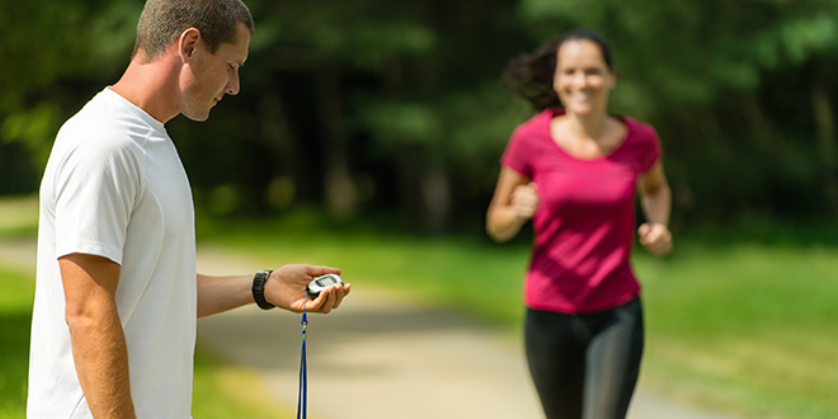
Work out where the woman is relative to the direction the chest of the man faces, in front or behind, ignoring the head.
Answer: in front

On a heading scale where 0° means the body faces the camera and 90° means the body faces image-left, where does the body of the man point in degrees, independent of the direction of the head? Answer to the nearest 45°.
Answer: approximately 270°

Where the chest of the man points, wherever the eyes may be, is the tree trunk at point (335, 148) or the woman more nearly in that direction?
the woman

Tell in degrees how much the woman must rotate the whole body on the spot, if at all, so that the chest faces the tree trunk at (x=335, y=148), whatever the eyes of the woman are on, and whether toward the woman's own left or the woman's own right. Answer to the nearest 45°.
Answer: approximately 180°

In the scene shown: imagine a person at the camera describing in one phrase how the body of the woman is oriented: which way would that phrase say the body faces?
toward the camera

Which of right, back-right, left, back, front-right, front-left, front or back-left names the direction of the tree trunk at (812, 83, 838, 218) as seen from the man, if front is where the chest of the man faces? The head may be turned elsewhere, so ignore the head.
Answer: front-left

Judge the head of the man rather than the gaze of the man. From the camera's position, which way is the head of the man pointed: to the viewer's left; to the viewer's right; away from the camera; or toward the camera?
to the viewer's right

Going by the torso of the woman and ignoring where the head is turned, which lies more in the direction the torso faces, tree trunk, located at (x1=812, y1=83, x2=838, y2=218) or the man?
the man

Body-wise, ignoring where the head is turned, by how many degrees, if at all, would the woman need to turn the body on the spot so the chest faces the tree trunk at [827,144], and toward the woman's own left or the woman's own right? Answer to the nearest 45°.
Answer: approximately 180°

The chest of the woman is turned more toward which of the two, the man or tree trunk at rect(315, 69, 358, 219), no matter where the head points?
the man

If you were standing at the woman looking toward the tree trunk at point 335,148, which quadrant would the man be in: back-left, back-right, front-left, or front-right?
back-left

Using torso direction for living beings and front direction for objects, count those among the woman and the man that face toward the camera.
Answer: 1

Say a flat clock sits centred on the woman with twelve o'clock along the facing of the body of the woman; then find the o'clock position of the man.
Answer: The man is roughly at 1 o'clock from the woman.

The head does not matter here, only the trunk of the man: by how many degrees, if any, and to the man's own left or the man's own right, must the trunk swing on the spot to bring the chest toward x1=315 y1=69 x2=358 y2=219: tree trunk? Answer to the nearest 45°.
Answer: approximately 90° to the man's own left
